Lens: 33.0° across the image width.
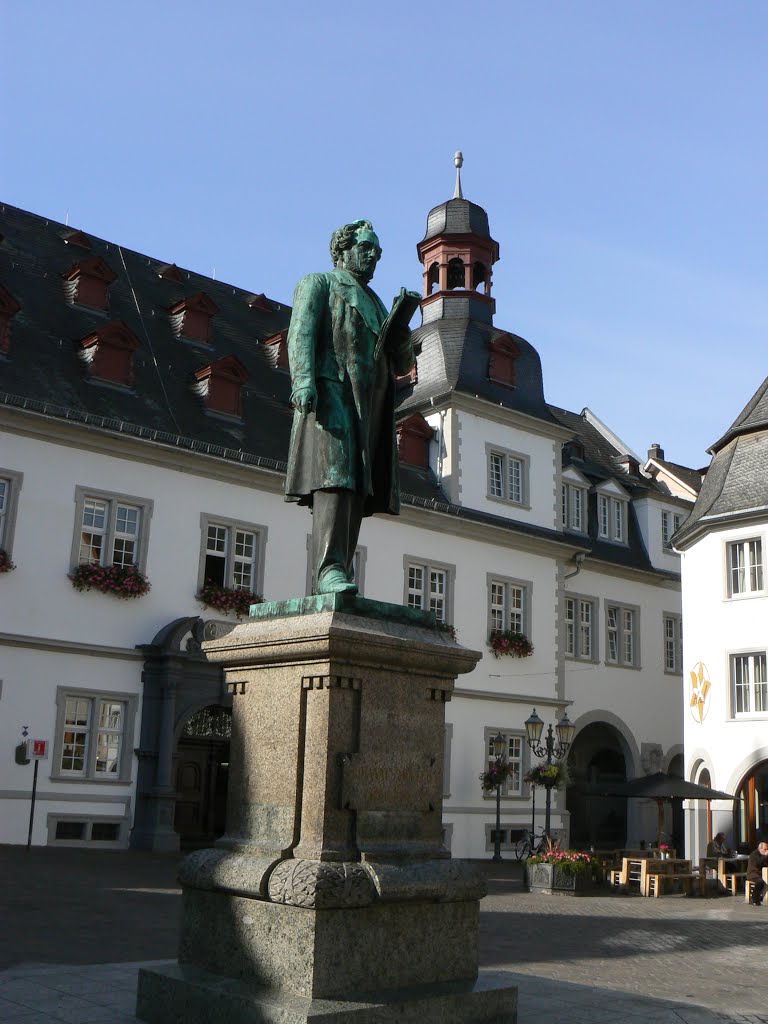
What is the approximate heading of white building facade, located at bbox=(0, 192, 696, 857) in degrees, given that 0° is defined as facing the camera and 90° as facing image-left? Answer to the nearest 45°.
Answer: approximately 315°

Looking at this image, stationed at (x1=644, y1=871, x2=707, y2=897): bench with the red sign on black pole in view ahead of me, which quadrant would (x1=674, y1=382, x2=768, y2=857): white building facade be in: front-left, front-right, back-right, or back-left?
back-right

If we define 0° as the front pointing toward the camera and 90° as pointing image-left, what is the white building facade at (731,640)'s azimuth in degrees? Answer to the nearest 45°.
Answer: approximately 45°

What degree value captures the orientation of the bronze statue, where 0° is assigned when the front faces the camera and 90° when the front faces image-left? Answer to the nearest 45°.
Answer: approximately 315°

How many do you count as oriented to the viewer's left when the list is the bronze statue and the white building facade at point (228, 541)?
0

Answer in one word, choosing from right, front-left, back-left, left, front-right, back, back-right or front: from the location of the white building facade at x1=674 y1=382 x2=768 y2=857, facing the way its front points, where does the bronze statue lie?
front-left

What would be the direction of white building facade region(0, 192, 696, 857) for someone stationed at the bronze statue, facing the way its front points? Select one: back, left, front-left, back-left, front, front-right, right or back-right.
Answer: back-left

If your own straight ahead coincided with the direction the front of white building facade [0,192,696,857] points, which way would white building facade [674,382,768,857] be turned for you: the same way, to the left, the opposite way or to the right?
to the right

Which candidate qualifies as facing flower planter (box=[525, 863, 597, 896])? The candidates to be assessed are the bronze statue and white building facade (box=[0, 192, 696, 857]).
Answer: the white building facade

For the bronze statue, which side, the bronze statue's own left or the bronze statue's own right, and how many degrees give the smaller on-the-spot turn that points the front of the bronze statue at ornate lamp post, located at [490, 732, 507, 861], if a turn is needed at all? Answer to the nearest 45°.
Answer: approximately 135° to the bronze statue's own left

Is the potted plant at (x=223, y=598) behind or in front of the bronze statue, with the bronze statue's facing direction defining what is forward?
behind

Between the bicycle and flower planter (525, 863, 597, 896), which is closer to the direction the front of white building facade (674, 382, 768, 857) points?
the flower planter

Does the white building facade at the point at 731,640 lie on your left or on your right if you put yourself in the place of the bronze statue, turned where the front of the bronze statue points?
on your left
